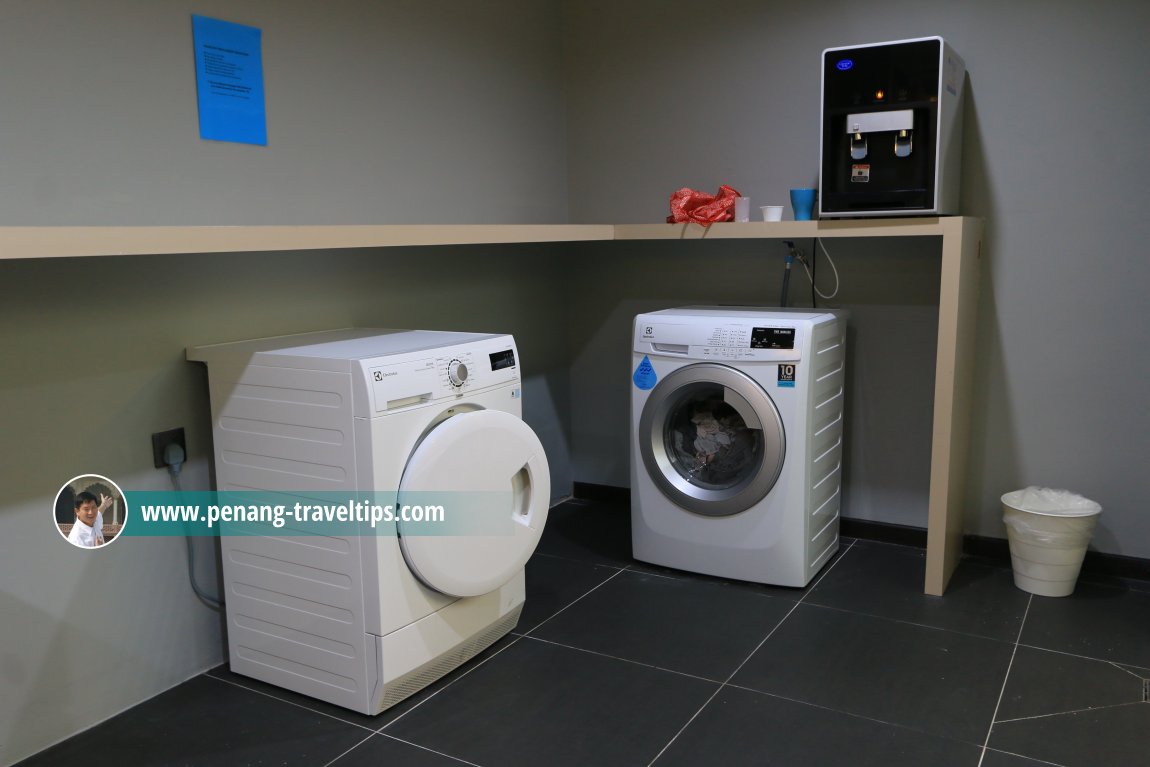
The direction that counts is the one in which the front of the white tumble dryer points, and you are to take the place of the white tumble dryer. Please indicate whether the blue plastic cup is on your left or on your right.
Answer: on your left

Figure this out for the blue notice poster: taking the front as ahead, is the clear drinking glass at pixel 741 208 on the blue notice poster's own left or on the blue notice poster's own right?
on the blue notice poster's own left

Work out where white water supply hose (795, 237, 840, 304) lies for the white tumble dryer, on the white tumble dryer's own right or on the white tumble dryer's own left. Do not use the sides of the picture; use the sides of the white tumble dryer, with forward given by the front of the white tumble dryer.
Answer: on the white tumble dryer's own left

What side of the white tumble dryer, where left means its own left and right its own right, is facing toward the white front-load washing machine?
left

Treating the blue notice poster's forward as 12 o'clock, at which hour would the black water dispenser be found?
The black water dispenser is roughly at 11 o'clock from the blue notice poster.

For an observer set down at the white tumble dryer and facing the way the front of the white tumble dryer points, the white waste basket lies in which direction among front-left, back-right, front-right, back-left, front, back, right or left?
front-left

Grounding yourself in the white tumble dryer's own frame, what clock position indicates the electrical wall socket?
The electrical wall socket is roughly at 5 o'clock from the white tumble dryer.

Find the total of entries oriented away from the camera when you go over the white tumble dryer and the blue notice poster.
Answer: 0

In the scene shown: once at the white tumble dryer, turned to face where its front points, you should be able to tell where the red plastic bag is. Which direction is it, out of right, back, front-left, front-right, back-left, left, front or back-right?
left

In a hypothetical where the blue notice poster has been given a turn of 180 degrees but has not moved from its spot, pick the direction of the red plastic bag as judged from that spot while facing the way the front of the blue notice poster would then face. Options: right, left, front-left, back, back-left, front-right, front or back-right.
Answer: back-right

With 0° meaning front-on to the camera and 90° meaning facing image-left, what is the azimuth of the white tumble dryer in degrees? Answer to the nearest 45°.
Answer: approximately 315°

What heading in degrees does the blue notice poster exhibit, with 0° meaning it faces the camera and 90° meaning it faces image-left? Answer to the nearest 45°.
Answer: approximately 315°
